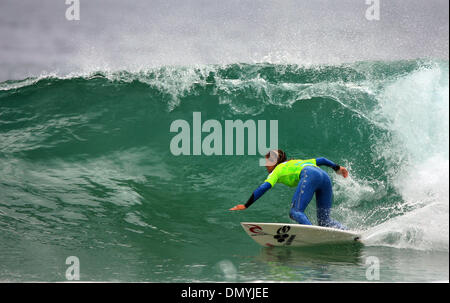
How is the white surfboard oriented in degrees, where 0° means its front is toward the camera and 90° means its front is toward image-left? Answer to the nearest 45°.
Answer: approximately 90°
